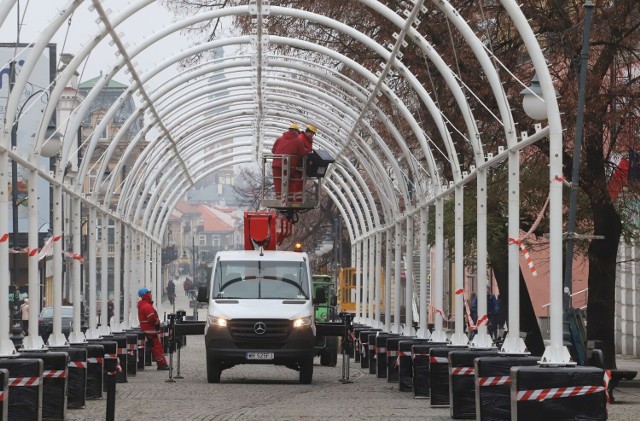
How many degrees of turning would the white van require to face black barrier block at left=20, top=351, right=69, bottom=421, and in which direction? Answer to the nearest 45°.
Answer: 0° — it already faces it

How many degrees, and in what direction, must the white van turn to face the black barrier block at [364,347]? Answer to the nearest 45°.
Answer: approximately 180°

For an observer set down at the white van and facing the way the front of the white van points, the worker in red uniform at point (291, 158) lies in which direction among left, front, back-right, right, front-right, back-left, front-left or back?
back

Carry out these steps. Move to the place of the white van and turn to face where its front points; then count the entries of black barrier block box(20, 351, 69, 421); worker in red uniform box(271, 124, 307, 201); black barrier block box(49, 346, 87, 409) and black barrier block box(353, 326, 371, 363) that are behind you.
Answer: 2

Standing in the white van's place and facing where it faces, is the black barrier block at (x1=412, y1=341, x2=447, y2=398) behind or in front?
in front

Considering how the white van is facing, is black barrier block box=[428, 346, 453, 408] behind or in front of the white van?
in front

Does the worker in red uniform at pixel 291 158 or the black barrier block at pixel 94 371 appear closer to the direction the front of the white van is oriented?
the black barrier block

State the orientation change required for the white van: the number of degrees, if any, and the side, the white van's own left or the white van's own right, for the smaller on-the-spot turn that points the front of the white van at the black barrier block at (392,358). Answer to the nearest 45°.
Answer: approximately 90° to the white van's own left

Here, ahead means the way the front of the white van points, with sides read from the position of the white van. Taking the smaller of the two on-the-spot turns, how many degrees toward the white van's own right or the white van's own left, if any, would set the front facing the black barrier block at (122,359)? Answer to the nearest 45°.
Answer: approximately 90° to the white van's own right

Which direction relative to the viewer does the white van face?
toward the camera
